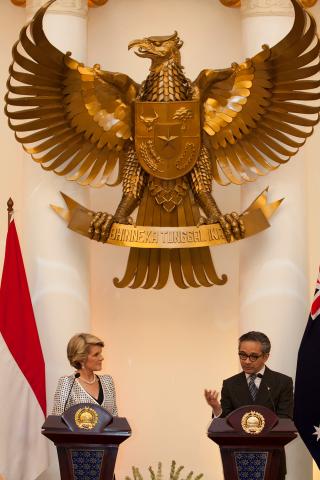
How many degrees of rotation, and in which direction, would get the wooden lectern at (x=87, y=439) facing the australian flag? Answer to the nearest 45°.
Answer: approximately 135° to its left

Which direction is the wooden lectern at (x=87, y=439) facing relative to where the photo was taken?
toward the camera

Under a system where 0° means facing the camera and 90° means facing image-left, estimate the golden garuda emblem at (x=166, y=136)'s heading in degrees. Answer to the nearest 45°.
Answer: approximately 0°

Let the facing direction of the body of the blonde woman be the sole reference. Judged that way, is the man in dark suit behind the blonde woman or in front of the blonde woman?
in front

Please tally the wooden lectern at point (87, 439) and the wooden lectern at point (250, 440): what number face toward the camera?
2

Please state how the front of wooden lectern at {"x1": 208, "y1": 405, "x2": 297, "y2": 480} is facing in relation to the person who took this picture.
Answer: facing the viewer

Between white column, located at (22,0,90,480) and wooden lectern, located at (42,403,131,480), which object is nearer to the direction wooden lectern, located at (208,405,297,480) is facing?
the wooden lectern

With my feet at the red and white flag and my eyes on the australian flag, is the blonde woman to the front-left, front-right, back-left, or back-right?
front-right

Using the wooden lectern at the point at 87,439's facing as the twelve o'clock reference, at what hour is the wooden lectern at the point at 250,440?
the wooden lectern at the point at 250,440 is roughly at 9 o'clock from the wooden lectern at the point at 87,439.

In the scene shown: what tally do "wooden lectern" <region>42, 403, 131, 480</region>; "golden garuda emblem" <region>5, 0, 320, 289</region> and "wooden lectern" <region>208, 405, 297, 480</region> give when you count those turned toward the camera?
3

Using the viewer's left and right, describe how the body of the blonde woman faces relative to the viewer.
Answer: facing the viewer and to the right of the viewer
